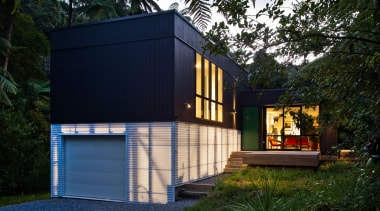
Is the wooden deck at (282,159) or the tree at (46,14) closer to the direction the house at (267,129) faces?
the wooden deck

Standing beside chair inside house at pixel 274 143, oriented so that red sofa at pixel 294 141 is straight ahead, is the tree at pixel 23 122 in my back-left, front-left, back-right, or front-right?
back-right

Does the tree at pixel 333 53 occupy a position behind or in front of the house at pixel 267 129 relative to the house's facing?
in front

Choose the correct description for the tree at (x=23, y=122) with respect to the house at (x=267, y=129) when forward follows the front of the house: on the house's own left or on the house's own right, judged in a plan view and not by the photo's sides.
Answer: on the house's own right

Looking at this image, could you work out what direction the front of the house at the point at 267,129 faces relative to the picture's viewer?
facing the viewer

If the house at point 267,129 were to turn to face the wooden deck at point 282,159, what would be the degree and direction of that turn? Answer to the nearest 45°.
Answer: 0° — it already faces it
